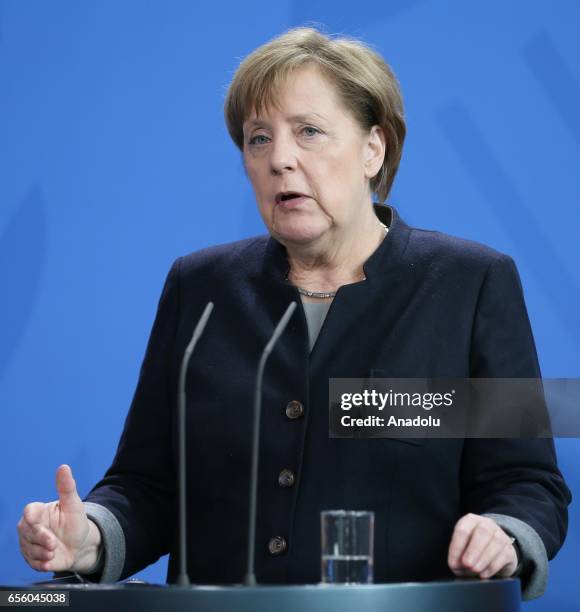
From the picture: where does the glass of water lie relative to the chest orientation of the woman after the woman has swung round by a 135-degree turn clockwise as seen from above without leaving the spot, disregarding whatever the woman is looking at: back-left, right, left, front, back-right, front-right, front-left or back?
back

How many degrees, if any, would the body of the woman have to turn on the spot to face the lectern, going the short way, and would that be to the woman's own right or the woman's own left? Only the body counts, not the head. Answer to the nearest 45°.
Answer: approximately 45° to the woman's own left

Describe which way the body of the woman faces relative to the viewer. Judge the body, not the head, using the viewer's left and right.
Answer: facing the viewer and to the left of the viewer

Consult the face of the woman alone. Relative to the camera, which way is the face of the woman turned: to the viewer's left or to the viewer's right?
to the viewer's left
